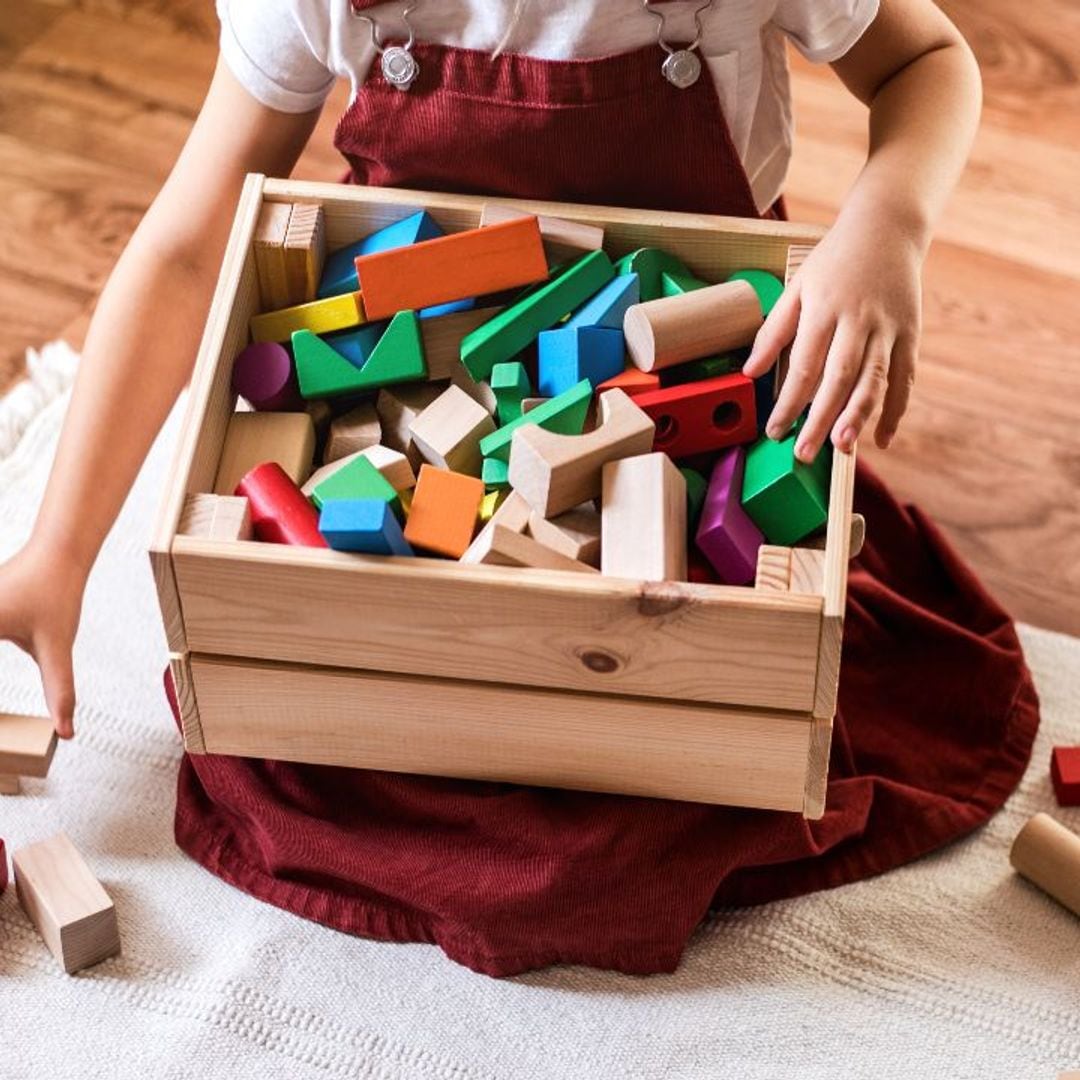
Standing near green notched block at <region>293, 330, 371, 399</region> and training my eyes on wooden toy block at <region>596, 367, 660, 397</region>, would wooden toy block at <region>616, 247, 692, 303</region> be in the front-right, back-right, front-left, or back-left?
front-left

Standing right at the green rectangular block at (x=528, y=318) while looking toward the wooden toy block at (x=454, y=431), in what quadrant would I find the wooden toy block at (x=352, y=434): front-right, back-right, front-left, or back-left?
front-right

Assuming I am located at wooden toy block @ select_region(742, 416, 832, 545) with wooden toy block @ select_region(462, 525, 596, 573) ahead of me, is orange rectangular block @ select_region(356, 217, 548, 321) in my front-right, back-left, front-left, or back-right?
front-right

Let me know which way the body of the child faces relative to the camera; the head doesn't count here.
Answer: toward the camera

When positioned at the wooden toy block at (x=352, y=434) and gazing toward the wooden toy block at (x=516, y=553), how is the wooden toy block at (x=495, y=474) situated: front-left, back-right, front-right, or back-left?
front-left
